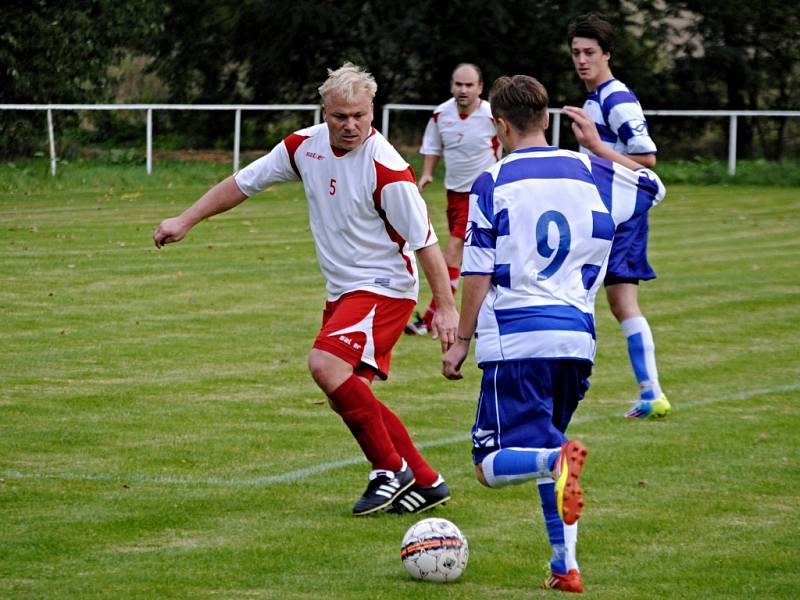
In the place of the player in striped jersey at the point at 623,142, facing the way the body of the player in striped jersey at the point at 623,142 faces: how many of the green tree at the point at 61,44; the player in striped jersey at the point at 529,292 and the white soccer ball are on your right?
1

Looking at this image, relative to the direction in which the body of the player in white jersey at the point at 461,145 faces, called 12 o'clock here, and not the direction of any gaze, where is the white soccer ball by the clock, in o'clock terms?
The white soccer ball is roughly at 12 o'clock from the player in white jersey.

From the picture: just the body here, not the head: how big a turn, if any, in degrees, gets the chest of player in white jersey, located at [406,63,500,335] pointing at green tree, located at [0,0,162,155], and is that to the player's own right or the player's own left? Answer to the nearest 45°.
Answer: approximately 135° to the player's own right

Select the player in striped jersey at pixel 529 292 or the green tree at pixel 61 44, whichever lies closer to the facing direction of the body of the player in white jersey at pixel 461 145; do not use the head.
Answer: the player in striped jersey

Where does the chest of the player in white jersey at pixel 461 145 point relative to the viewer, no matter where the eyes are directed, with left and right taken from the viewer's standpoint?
facing the viewer

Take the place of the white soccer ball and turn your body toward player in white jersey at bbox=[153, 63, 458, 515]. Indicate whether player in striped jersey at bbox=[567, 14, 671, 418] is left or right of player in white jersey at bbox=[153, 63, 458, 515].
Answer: right

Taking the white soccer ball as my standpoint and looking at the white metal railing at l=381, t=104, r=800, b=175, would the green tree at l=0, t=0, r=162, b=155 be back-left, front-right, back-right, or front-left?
front-left

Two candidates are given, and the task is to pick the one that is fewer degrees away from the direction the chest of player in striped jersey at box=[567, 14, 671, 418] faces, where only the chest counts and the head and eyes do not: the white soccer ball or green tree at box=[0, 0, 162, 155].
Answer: the white soccer ball

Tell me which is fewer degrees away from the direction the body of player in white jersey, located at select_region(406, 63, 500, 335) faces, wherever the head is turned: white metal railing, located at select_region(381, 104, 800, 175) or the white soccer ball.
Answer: the white soccer ball

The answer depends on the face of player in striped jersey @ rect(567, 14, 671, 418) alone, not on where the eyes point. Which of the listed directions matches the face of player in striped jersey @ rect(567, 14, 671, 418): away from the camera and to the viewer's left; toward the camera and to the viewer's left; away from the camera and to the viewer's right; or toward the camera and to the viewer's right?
toward the camera and to the viewer's left

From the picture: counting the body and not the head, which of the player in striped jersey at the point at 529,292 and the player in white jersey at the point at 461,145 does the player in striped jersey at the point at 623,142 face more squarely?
the player in striped jersey

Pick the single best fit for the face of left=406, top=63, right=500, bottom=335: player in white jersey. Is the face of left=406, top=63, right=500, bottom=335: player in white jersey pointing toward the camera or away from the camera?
toward the camera

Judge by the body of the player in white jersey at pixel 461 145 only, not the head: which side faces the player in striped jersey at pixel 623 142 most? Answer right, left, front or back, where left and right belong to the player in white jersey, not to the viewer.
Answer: front

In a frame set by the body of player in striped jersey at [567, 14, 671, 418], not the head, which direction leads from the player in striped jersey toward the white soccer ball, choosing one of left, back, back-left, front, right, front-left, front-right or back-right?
front-left

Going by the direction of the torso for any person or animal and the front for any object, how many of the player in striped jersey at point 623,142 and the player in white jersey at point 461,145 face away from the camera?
0

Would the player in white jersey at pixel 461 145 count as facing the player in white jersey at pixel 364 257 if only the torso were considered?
yes

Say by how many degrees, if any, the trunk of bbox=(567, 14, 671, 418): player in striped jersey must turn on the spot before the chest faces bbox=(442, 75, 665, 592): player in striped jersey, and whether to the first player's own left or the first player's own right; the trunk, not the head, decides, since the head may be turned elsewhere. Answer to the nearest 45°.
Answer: approximately 45° to the first player's own left
